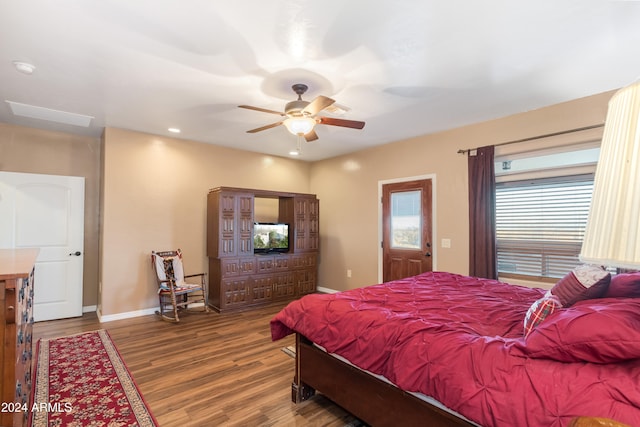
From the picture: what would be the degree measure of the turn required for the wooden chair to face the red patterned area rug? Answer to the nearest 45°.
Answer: approximately 45° to its right

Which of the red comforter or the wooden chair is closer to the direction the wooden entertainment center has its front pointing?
the red comforter

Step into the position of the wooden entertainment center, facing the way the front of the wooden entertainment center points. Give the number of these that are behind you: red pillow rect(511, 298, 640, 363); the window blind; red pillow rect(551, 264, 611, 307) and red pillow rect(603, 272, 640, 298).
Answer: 0

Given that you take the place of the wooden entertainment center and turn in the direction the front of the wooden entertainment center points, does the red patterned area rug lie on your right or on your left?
on your right

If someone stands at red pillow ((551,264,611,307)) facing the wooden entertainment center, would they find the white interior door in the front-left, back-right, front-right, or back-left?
front-left

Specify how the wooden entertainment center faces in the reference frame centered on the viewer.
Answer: facing the viewer and to the right of the viewer

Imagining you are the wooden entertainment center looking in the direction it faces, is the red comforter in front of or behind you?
in front

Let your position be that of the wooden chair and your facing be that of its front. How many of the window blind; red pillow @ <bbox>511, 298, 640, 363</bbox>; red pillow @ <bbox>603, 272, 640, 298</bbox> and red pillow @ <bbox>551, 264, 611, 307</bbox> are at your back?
0

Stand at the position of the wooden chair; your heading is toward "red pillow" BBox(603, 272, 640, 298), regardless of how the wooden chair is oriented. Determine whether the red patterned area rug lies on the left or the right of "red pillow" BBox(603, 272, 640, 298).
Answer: right

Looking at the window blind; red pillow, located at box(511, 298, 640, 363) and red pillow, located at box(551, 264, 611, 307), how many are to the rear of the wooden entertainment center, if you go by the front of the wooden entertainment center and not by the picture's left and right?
0

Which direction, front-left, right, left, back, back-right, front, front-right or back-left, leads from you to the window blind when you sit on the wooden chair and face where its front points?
front

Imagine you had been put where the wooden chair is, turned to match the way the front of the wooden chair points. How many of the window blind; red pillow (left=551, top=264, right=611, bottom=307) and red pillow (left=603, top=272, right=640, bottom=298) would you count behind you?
0

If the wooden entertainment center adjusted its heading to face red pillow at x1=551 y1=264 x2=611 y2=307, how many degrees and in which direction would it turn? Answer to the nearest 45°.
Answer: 0° — it already faces it

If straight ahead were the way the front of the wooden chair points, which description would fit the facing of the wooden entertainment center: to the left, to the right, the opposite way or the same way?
the same way

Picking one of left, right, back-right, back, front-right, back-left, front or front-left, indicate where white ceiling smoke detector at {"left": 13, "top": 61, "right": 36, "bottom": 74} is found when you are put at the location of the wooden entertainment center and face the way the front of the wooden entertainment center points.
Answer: right

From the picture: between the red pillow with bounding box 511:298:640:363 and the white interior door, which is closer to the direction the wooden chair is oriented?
the red pillow
